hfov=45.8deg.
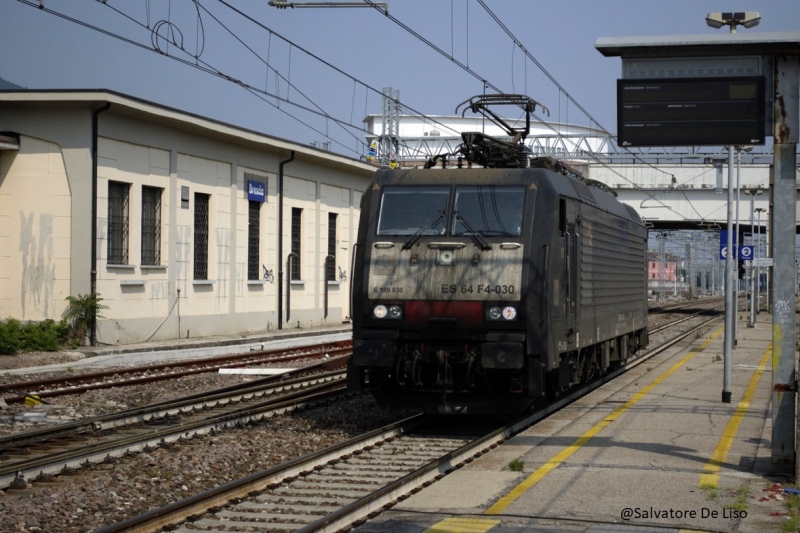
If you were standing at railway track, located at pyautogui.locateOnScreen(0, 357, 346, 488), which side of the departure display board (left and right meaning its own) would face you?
right

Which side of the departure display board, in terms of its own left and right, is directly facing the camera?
front

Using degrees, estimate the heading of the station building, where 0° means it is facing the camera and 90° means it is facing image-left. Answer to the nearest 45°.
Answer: approximately 315°

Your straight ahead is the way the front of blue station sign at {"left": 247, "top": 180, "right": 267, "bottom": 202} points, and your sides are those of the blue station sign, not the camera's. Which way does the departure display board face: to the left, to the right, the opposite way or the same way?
to the right

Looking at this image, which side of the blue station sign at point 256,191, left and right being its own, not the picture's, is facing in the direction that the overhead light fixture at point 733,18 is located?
front

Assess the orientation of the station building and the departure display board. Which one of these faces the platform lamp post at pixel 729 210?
the station building

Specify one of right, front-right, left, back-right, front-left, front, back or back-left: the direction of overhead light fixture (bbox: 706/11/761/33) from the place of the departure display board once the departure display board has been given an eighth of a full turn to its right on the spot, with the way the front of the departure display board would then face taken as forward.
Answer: back-right

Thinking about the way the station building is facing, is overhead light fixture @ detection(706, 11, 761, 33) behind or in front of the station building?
in front

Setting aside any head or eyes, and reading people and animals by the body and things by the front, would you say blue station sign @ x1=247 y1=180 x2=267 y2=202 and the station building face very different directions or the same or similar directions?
same or similar directions

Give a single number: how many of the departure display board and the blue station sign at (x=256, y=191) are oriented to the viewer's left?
0

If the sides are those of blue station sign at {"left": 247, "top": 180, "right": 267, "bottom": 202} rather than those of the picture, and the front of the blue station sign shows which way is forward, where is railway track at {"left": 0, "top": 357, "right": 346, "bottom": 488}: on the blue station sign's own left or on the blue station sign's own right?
on the blue station sign's own right

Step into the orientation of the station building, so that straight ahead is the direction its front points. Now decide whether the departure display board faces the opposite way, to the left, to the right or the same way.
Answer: to the right

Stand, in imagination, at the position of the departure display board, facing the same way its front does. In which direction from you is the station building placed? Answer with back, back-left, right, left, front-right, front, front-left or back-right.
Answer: back-right
